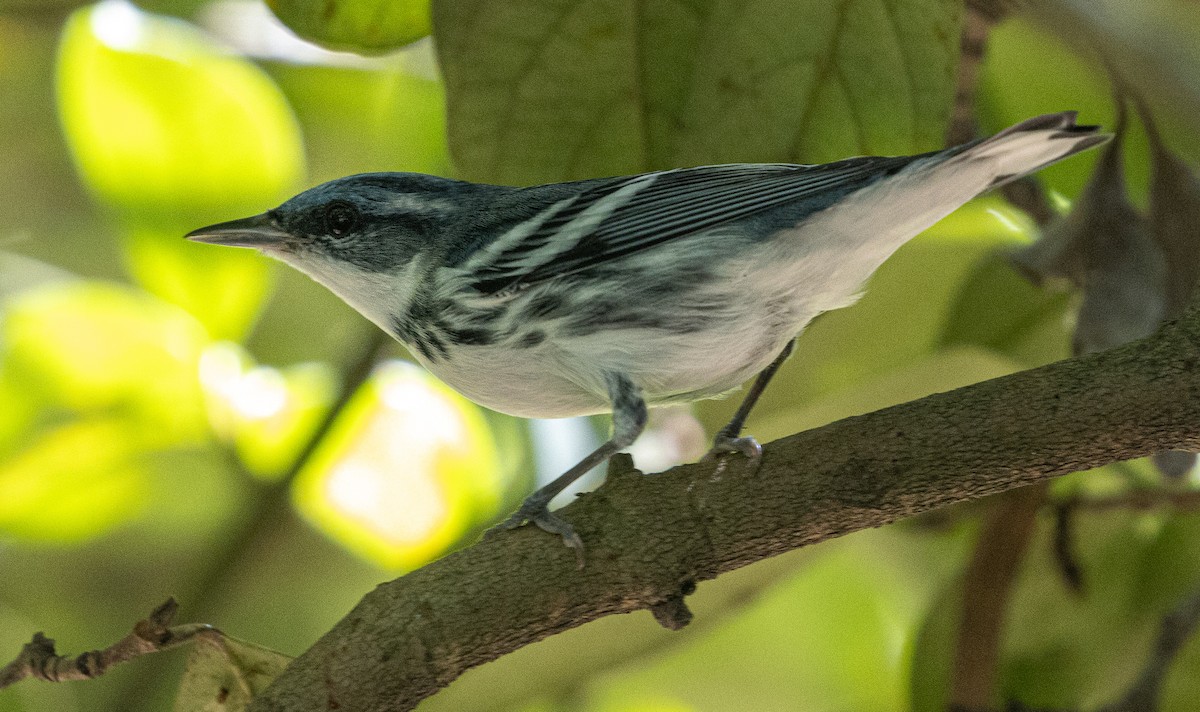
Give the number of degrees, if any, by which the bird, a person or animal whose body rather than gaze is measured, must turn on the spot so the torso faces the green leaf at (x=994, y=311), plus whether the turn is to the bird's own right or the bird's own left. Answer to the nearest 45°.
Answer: approximately 135° to the bird's own right

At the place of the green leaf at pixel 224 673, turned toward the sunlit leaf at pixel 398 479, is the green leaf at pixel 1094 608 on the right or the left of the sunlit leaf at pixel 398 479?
right

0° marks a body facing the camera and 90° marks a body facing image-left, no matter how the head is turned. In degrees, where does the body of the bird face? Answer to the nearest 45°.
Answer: approximately 90°

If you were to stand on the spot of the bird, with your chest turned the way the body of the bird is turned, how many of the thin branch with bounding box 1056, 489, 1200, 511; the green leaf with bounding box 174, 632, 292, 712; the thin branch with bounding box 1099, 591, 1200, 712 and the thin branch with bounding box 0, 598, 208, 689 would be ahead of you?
2

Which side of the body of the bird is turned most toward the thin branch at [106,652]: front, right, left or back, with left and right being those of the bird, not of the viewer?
front

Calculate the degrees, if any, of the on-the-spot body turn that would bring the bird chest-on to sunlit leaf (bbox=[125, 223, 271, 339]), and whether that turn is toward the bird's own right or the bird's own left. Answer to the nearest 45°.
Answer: approximately 45° to the bird's own right

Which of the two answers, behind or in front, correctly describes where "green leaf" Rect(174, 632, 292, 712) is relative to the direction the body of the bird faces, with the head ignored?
in front

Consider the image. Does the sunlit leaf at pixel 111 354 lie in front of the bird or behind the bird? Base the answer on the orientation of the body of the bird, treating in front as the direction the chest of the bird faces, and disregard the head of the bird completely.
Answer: in front
